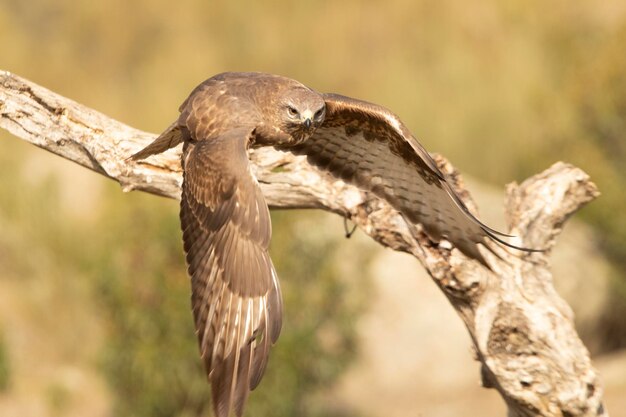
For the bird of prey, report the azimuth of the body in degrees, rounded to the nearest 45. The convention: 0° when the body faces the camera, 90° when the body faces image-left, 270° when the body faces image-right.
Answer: approximately 315°

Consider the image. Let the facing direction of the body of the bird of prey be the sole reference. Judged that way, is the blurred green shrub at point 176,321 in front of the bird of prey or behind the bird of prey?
behind
